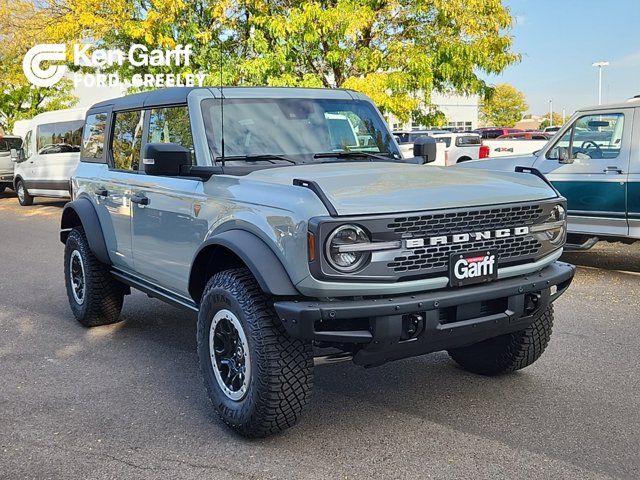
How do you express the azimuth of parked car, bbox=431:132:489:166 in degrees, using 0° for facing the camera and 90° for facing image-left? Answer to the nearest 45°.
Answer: approximately 90°

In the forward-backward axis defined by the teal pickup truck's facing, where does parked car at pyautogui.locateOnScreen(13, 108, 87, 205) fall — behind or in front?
in front

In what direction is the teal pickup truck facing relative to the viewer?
to the viewer's left

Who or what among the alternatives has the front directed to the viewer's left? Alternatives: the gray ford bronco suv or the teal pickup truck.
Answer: the teal pickup truck

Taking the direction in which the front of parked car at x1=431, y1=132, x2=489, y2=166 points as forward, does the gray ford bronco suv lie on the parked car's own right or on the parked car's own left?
on the parked car's own left

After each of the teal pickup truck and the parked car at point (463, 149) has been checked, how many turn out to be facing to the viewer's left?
2

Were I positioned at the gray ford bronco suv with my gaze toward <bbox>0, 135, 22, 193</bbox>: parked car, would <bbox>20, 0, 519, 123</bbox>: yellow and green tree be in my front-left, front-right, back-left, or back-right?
front-right

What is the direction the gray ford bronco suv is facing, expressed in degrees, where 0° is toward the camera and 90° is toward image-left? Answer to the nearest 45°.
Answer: approximately 315°

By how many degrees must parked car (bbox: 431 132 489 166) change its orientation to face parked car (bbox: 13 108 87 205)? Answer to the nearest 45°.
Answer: approximately 45° to its left

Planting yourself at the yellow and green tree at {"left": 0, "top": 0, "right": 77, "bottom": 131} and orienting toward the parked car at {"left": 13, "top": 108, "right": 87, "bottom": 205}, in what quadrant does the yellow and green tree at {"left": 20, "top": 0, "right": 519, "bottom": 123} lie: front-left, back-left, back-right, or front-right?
front-left

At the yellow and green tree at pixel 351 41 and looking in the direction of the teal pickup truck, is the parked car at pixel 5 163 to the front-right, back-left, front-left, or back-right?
back-right

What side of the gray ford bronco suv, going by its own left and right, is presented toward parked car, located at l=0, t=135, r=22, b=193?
back
